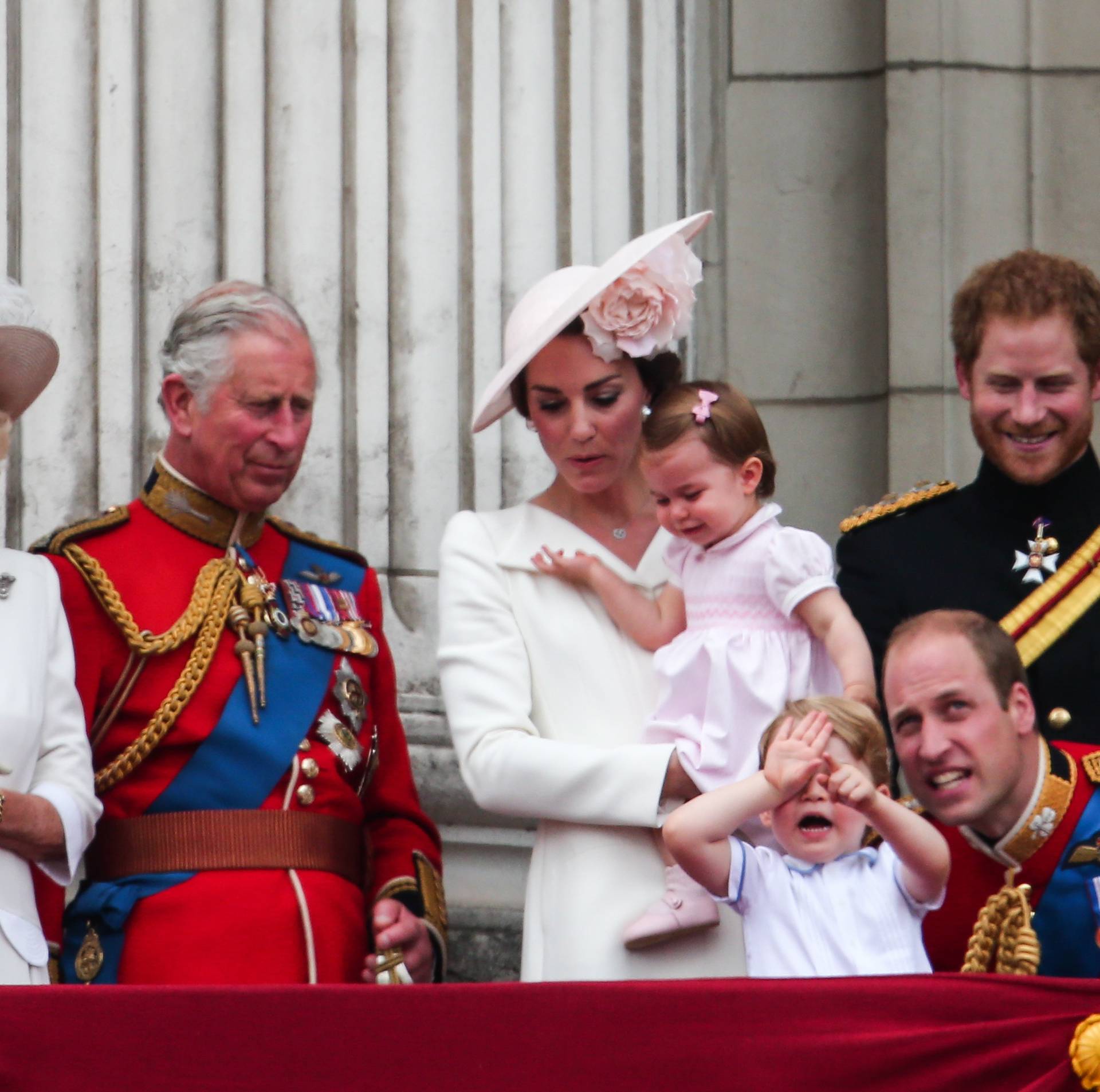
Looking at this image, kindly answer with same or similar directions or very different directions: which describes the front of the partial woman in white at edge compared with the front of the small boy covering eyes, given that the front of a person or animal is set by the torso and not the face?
same or similar directions

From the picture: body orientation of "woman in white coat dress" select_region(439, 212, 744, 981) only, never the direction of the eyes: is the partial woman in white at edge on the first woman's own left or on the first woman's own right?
on the first woman's own right

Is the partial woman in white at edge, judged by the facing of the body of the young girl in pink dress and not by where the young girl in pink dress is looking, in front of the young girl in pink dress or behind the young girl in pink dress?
in front

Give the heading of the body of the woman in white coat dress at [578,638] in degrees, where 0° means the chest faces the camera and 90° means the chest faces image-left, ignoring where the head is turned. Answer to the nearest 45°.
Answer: approximately 315°

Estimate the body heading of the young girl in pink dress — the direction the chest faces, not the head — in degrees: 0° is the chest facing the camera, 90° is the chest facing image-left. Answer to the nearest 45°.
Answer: approximately 45°

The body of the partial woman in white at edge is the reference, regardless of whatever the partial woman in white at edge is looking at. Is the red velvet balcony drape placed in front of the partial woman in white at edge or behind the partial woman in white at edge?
in front

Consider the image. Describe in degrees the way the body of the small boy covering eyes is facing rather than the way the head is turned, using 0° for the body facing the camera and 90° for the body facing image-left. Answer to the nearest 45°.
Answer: approximately 0°

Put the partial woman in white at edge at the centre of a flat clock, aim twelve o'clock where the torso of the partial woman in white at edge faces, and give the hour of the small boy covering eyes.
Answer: The small boy covering eyes is roughly at 10 o'clock from the partial woman in white at edge.

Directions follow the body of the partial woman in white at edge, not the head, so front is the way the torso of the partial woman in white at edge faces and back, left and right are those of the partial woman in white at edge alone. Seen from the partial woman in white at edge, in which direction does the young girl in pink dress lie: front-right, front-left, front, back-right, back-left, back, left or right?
left

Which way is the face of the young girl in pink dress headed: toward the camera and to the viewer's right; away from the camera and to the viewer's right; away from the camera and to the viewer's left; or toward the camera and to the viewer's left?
toward the camera and to the viewer's left

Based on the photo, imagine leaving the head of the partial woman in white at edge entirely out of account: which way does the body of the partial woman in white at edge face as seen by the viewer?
toward the camera
